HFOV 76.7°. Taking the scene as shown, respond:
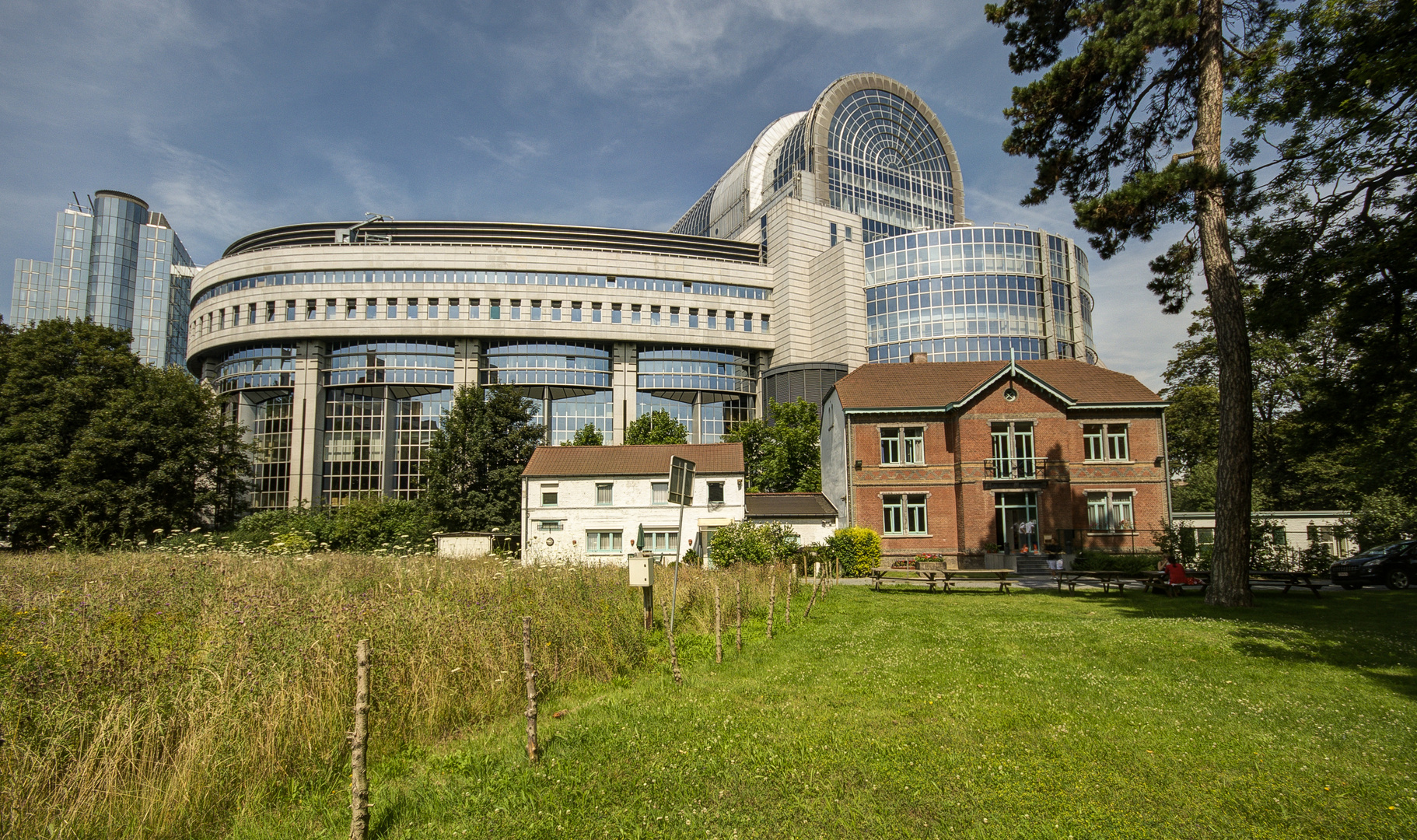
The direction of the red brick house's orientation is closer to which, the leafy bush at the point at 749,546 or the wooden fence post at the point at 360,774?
the wooden fence post

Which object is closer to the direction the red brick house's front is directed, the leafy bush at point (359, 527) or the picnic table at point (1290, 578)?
the picnic table

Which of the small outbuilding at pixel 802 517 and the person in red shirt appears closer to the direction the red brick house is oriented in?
the person in red shirt

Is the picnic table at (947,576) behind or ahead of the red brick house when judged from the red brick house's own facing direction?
ahead

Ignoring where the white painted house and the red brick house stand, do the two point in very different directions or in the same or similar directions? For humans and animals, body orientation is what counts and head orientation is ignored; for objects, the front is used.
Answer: same or similar directions

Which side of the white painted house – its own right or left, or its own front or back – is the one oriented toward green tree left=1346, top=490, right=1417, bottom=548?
left

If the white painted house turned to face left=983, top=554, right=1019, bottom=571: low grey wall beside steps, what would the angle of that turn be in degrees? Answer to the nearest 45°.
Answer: approximately 90° to its left

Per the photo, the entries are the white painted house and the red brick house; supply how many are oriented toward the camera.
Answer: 2

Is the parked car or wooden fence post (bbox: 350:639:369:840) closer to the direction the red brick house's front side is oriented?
the wooden fence post

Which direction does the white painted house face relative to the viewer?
toward the camera

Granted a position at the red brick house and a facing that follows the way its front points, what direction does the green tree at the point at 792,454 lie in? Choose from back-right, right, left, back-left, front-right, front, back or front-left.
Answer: back-right

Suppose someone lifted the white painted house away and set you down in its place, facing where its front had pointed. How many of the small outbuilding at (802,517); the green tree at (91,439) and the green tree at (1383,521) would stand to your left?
2

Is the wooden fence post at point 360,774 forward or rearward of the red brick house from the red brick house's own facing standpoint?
forward

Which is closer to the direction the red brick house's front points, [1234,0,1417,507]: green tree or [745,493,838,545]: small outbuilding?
the green tree

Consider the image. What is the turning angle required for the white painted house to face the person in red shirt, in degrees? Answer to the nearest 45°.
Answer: approximately 45° to its left

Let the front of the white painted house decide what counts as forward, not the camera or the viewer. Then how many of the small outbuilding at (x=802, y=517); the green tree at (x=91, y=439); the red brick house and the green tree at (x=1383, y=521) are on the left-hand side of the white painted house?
3

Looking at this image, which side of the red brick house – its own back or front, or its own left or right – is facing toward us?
front

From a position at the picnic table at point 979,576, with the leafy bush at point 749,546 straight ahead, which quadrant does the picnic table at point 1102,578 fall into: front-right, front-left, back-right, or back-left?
back-right
